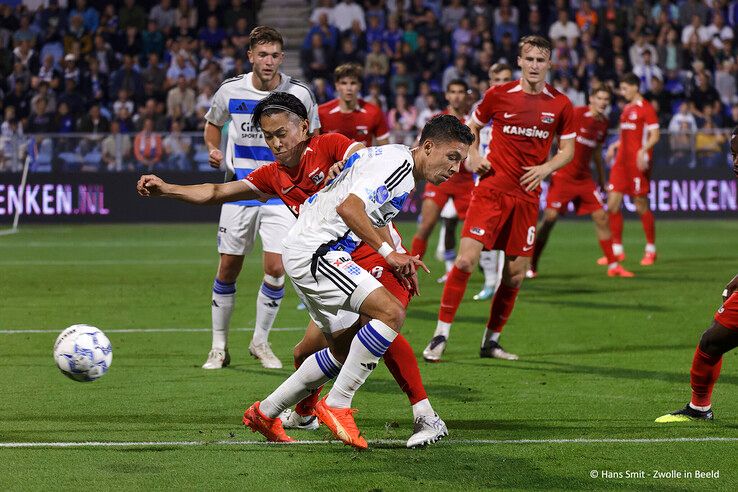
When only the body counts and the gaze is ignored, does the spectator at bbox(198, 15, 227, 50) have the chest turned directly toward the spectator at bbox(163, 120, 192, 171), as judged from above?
yes

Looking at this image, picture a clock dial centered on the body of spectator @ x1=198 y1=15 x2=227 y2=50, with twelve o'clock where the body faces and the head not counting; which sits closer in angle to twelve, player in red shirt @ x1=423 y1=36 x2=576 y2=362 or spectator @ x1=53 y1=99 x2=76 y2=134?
the player in red shirt

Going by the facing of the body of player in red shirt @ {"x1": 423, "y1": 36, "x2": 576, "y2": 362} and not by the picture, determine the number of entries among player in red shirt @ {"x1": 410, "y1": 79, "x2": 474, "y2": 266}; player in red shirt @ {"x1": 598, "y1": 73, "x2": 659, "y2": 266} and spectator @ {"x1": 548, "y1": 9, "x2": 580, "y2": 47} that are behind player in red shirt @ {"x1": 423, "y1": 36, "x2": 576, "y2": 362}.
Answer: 3

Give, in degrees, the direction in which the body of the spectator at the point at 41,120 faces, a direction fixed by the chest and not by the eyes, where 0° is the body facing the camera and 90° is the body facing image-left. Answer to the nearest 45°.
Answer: approximately 0°

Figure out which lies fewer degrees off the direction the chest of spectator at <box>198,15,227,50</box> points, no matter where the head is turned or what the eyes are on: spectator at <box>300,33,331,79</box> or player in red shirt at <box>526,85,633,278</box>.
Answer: the player in red shirt

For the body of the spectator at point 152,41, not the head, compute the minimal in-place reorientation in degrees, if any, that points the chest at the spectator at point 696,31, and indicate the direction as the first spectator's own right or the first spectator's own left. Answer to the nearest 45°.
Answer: approximately 90° to the first spectator's own left

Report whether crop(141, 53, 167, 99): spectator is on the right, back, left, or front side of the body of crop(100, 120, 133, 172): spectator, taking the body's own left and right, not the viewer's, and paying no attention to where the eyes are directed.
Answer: back

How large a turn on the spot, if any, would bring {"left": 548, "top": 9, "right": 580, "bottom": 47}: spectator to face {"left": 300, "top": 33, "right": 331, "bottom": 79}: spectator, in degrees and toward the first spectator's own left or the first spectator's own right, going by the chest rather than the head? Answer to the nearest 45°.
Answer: approximately 90° to the first spectator's own right

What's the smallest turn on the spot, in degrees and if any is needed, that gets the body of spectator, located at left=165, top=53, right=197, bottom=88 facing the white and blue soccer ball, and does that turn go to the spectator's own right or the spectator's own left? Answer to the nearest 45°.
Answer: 0° — they already face it

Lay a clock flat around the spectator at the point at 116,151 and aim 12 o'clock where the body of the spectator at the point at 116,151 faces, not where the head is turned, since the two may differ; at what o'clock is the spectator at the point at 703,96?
the spectator at the point at 703,96 is roughly at 9 o'clock from the spectator at the point at 116,151.

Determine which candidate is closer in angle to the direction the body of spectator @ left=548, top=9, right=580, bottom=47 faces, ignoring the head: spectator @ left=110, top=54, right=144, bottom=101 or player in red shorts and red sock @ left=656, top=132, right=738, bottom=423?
the player in red shorts and red sock
